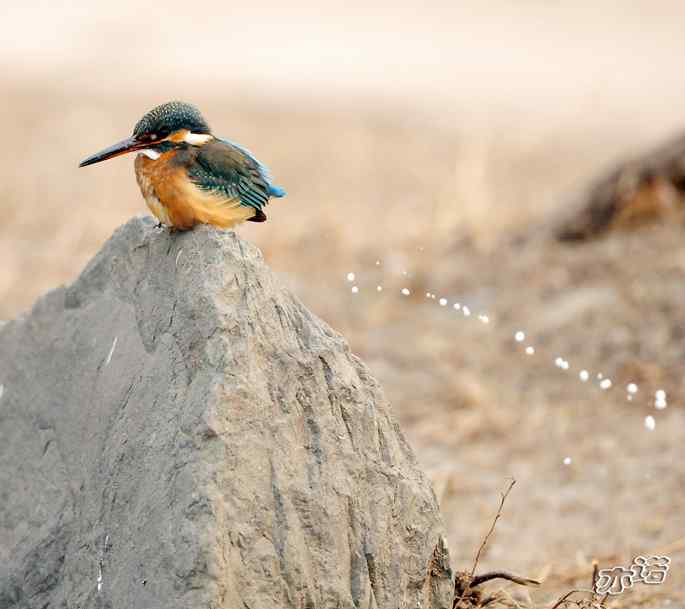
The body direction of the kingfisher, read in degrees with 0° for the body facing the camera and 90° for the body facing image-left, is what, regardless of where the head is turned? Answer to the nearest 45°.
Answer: approximately 90°

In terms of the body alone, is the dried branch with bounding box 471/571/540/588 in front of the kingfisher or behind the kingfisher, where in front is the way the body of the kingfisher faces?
behind

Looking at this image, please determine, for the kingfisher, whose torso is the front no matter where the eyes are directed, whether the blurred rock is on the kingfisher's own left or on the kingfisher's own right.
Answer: on the kingfisher's own right
